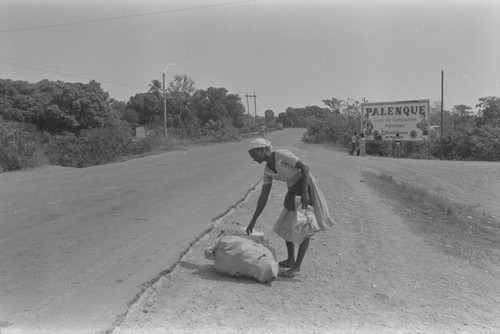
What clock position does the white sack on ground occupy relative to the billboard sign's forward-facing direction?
The white sack on ground is roughly at 12 o'clock from the billboard sign.

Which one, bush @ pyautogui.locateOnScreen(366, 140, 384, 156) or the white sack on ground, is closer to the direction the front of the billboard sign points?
the white sack on ground

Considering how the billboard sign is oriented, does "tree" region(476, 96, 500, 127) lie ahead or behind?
behind

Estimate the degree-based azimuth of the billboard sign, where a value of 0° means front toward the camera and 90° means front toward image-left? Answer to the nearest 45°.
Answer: approximately 0°

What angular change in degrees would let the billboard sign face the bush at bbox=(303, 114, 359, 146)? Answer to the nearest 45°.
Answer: approximately 135° to its right
